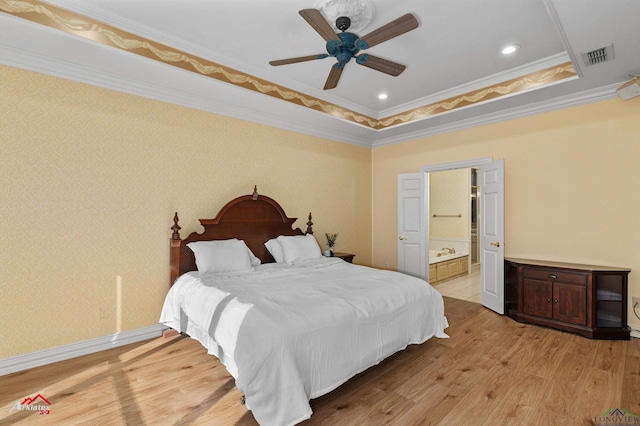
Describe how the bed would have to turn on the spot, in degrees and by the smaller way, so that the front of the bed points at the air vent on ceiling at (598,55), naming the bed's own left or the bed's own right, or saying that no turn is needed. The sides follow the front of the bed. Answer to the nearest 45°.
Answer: approximately 45° to the bed's own left

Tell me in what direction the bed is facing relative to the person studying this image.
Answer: facing the viewer and to the right of the viewer

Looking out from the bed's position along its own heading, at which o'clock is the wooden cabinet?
The wooden cabinet is roughly at 10 o'clock from the bed.

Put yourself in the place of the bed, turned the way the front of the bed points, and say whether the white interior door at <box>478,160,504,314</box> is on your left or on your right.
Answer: on your left

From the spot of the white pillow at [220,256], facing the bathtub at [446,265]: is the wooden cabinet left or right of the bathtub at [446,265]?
right

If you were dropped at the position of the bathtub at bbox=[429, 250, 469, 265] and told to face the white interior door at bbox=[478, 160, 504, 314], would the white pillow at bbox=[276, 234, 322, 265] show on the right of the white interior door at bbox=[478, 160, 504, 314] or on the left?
right

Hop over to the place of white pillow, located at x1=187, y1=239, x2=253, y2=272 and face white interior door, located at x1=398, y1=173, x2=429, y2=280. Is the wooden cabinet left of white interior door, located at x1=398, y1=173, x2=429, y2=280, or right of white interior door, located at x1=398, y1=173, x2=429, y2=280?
right

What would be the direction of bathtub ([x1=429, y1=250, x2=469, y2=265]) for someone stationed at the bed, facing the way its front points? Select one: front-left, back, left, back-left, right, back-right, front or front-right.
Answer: left

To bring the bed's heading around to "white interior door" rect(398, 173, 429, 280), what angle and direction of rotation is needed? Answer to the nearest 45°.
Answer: approximately 90° to its left

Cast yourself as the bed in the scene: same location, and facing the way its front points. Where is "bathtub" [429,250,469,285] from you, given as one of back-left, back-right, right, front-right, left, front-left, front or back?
left
